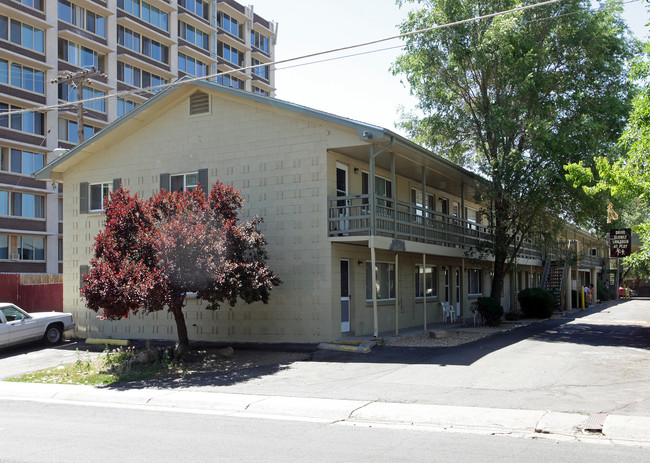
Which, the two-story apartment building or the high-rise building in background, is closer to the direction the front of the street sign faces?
the two-story apartment building

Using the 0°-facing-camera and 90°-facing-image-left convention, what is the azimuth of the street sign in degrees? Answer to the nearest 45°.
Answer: approximately 0°

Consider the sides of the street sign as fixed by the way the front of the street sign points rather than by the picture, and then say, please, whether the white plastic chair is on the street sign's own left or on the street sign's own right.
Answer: on the street sign's own right

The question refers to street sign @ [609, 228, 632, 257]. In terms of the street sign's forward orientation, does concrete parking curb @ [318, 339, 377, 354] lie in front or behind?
in front

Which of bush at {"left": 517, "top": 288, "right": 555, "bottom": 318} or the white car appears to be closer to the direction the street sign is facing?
the white car

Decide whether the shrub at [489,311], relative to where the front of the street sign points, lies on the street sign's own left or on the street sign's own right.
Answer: on the street sign's own right

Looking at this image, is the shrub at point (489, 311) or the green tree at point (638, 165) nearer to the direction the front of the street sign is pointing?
the green tree

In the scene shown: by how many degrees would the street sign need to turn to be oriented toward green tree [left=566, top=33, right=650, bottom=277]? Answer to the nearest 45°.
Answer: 0° — it already faces it

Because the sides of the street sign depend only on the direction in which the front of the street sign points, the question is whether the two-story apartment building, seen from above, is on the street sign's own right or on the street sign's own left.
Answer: on the street sign's own right
